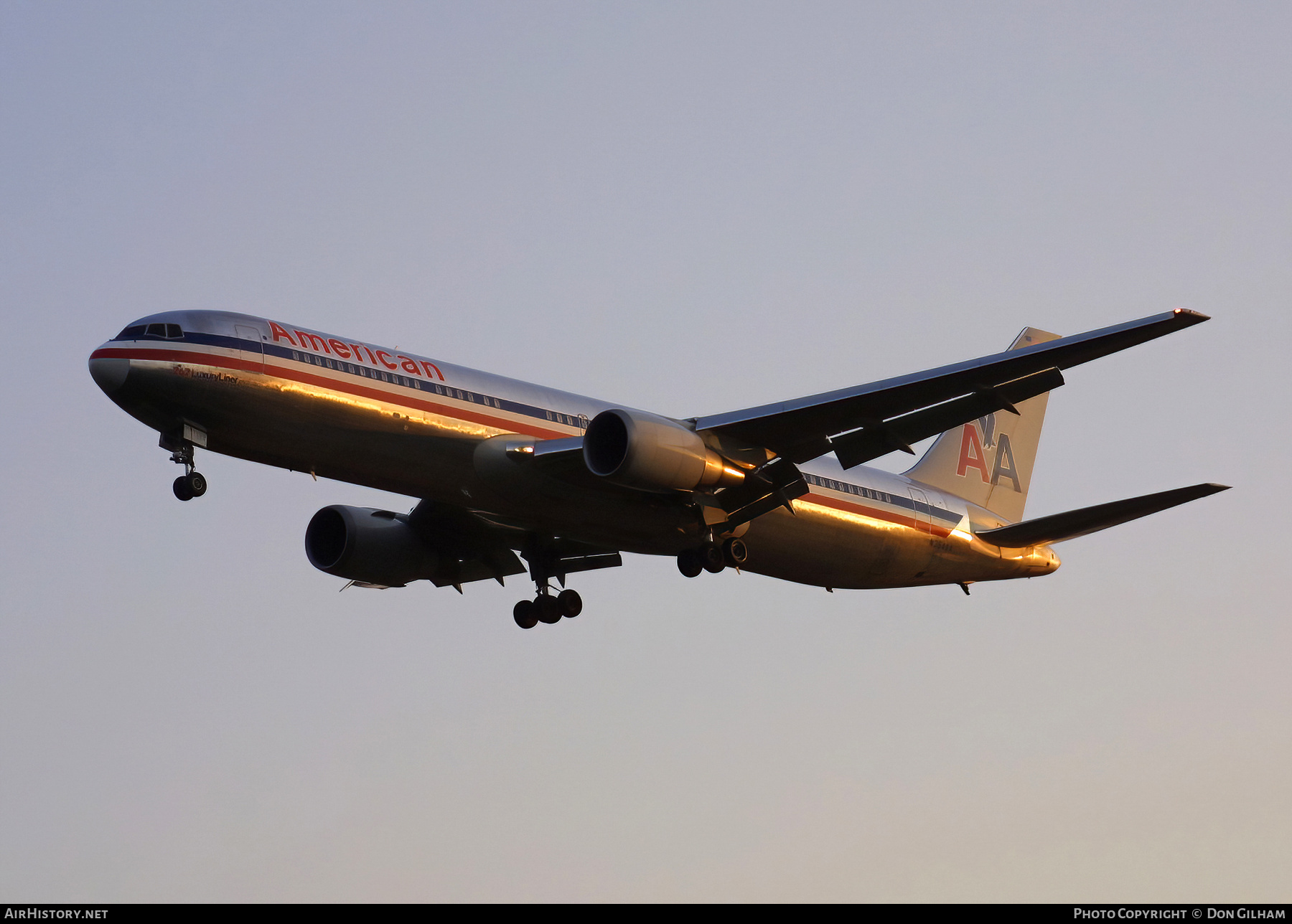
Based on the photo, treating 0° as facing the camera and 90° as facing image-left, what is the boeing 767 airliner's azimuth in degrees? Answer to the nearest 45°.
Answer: approximately 45°
